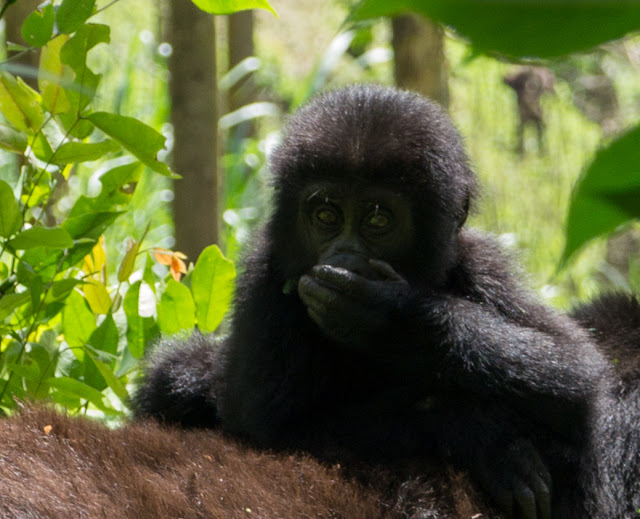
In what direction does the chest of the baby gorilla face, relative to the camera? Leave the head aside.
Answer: toward the camera

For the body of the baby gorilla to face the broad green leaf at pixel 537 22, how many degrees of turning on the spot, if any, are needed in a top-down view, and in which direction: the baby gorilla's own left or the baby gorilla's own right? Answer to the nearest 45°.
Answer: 0° — it already faces it

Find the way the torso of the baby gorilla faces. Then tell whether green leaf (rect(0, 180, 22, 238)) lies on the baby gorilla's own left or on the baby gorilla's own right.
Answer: on the baby gorilla's own right

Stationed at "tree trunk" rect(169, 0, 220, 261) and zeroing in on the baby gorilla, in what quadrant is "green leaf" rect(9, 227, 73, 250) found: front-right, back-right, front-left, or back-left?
front-right

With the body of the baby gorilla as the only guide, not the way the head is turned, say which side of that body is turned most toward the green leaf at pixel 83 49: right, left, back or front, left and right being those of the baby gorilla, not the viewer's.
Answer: right

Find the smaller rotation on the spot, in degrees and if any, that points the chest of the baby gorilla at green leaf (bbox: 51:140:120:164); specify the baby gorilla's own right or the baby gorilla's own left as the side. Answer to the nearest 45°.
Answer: approximately 90° to the baby gorilla's own right

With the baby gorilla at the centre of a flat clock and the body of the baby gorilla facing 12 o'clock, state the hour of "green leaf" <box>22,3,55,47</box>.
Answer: The green leaf is roughly at 2 o'clock from the baby gorilla.

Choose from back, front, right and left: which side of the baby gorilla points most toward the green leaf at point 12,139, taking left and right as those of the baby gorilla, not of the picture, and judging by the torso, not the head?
right

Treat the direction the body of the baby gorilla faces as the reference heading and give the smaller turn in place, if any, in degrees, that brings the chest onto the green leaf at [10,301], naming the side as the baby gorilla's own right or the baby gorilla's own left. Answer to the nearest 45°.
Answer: approximately 90° to the baby gorilla's own right

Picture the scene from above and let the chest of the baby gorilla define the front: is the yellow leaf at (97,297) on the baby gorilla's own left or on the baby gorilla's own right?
on the baby gorilla's own right

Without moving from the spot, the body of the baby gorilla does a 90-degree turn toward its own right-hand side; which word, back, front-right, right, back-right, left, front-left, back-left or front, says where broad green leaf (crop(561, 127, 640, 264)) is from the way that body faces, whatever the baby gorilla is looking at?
left

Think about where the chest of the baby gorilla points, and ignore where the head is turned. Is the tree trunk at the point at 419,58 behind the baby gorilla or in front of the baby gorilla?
behind

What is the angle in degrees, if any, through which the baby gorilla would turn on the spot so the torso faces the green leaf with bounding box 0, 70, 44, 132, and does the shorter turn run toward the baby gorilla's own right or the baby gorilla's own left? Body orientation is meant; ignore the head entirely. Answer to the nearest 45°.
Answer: approximately 90° to the baby gorilla's own right

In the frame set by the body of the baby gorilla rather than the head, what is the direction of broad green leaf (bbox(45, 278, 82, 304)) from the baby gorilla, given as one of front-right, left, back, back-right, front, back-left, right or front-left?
right

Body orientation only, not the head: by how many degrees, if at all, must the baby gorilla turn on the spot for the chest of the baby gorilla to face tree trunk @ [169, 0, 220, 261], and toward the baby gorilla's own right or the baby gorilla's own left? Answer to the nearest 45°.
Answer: approximately 135° to the baby gorilla's own right
